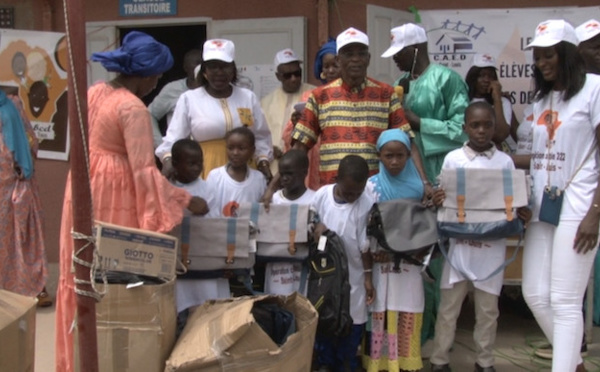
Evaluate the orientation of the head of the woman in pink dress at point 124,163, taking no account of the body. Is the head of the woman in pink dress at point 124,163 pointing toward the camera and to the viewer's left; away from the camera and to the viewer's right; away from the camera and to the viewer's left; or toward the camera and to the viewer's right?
away from the camera and to the viewer's right

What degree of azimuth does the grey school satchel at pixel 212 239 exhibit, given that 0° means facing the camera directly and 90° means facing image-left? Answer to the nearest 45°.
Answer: approximately 0°

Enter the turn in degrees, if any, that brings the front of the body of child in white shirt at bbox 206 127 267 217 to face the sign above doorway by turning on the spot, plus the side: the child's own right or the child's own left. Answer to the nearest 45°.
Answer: approximately 180°

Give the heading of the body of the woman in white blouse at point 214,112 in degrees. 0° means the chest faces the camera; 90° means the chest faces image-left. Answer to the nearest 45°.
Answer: approximately 0°
